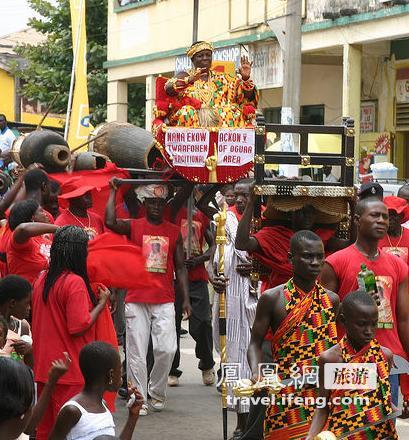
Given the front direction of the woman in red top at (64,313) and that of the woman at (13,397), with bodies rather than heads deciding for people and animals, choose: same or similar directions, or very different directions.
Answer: same or similar directions

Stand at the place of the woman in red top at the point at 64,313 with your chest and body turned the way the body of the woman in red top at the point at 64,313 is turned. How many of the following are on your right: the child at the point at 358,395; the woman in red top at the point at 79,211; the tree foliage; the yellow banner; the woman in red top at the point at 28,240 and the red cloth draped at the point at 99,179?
1

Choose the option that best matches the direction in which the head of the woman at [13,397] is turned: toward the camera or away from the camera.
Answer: away from the camera

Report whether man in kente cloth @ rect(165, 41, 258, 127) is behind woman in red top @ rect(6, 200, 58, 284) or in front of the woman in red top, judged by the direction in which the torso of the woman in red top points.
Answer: in front

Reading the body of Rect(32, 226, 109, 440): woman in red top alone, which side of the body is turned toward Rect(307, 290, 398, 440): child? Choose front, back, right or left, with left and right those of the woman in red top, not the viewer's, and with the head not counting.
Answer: right

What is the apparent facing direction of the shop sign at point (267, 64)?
toward the camera

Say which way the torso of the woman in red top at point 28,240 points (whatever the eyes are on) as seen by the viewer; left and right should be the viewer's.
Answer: facing to the right of the viewer

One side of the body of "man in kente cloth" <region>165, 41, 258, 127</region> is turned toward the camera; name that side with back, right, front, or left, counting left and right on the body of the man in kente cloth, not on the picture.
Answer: front

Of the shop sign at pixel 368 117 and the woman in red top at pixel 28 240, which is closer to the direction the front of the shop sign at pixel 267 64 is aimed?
the woman in red top

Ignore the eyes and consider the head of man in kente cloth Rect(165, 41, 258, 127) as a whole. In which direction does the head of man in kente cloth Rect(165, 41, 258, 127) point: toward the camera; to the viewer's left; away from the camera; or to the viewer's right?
toward the camera

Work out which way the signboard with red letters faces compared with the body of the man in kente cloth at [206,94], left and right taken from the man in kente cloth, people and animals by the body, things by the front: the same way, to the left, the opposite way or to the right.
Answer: the same way
